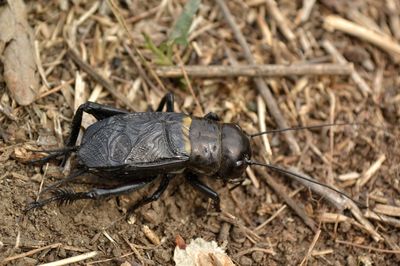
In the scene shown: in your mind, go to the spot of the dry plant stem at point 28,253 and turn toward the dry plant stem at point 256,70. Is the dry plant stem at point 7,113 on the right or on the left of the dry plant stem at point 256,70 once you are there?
left

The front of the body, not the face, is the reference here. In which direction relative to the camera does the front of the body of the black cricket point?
to the viewer's right

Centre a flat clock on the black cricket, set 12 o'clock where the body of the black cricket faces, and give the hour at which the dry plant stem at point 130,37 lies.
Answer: The dry plant stem is roughly at 9 o'clock from the black cricket.

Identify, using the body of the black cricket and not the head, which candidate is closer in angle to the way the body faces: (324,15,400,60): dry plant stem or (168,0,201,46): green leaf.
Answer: the dry plant stem

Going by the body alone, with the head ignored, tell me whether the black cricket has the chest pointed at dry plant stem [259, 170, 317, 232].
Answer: yes

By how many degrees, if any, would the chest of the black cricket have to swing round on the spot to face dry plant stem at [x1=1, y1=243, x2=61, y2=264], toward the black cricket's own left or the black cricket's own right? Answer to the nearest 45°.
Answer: approximately 135° to the black cricket's own right

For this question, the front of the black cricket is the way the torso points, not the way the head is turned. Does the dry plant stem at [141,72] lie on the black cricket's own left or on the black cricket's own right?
on the black cricket's own left

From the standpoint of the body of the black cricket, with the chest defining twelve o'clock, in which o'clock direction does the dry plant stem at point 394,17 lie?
The dry plant stem is roughly at 11 o'clock from the black cricket.

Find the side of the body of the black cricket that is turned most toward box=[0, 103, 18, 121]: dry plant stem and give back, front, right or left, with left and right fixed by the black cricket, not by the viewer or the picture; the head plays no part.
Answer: back

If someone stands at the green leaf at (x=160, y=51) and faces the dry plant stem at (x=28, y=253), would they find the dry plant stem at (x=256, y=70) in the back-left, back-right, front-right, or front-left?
back-left

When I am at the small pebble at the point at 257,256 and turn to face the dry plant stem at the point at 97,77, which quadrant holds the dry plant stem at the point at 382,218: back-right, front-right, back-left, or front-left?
back-right

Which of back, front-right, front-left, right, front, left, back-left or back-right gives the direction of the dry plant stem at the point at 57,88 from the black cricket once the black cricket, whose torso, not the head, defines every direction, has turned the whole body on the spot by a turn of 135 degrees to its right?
right

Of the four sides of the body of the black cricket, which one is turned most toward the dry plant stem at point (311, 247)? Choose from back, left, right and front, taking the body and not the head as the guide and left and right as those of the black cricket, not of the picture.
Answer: front
